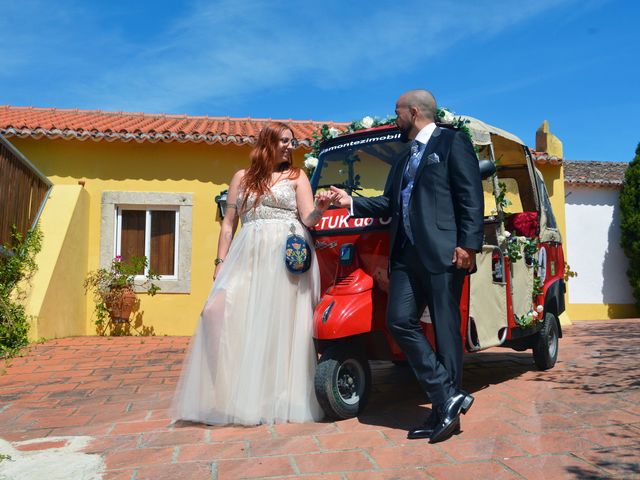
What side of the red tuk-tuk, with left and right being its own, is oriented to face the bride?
front

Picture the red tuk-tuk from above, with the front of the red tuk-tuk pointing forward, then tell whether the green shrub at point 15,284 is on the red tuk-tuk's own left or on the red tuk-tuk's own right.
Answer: on the red tuk-tuk's own right

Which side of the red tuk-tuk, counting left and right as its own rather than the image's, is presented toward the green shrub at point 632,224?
back

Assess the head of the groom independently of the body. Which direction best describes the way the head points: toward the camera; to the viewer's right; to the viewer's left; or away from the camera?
to the viewer's left

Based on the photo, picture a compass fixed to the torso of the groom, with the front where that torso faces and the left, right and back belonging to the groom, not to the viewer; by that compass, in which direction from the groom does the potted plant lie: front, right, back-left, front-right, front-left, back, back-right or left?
right

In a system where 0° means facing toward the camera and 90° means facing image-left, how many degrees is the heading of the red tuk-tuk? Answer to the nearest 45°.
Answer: approximately 45°

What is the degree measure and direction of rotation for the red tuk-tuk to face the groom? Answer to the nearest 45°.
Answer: approximately 90° to its left

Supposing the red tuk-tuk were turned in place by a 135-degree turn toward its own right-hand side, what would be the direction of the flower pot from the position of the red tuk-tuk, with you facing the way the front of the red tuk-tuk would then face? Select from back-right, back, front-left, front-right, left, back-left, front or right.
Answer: front-left

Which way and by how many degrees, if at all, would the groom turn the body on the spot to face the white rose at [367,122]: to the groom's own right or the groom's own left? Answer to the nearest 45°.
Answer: approximately 90° to the groom's own right

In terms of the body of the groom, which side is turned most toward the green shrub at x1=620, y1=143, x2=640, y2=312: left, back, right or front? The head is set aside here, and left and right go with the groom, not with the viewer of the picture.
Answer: back

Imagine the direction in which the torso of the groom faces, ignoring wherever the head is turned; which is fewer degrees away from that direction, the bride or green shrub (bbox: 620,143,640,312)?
the bride

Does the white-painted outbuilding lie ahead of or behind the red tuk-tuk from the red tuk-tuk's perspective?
behind

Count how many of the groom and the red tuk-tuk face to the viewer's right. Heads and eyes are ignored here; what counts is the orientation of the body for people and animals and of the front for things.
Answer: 0
